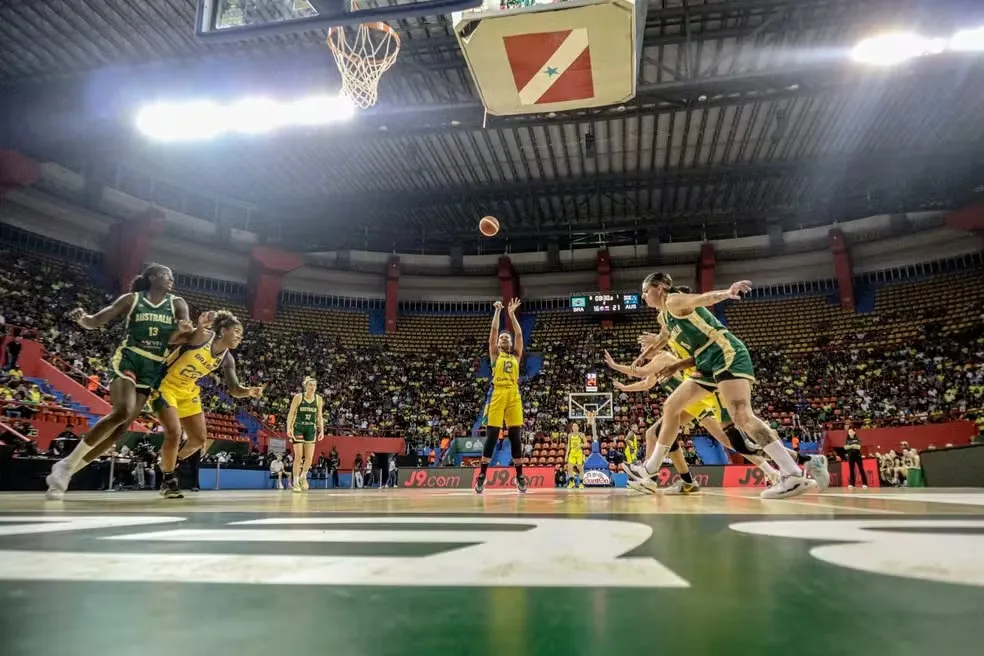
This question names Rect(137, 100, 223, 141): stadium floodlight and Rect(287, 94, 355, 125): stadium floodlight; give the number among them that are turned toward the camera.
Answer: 2

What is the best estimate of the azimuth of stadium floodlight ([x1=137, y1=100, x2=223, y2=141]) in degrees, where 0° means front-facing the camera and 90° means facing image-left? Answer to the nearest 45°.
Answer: approximately 0°

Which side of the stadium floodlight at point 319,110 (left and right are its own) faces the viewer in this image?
front

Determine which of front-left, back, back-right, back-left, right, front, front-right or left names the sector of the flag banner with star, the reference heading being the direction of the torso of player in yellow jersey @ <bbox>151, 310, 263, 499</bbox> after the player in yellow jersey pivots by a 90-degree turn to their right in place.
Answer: left

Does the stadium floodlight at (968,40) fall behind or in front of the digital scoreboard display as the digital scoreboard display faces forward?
in front

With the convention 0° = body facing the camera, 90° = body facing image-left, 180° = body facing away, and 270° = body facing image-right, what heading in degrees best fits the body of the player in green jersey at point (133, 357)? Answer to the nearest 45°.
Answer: approximately 315°

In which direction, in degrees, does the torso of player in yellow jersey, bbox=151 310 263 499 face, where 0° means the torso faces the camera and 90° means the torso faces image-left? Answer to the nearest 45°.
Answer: approximately 315°

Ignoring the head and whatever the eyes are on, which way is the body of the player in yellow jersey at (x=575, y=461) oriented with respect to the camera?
toward the camera

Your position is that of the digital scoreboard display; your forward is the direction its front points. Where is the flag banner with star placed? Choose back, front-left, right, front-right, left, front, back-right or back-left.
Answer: front

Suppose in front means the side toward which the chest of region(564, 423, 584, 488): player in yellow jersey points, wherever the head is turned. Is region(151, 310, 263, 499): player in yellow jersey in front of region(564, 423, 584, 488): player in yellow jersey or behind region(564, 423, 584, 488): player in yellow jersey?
in front

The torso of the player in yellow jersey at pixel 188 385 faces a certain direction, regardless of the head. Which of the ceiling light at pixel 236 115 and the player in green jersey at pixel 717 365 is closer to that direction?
the player in green jersey

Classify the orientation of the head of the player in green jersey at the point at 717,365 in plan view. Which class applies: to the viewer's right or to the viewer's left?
to the viewer's left

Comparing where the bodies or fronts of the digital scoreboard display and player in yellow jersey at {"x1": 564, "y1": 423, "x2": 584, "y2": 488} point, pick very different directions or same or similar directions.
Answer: same or similar directions

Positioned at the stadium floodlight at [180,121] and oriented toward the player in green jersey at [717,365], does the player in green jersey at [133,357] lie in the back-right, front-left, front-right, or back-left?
front-right
